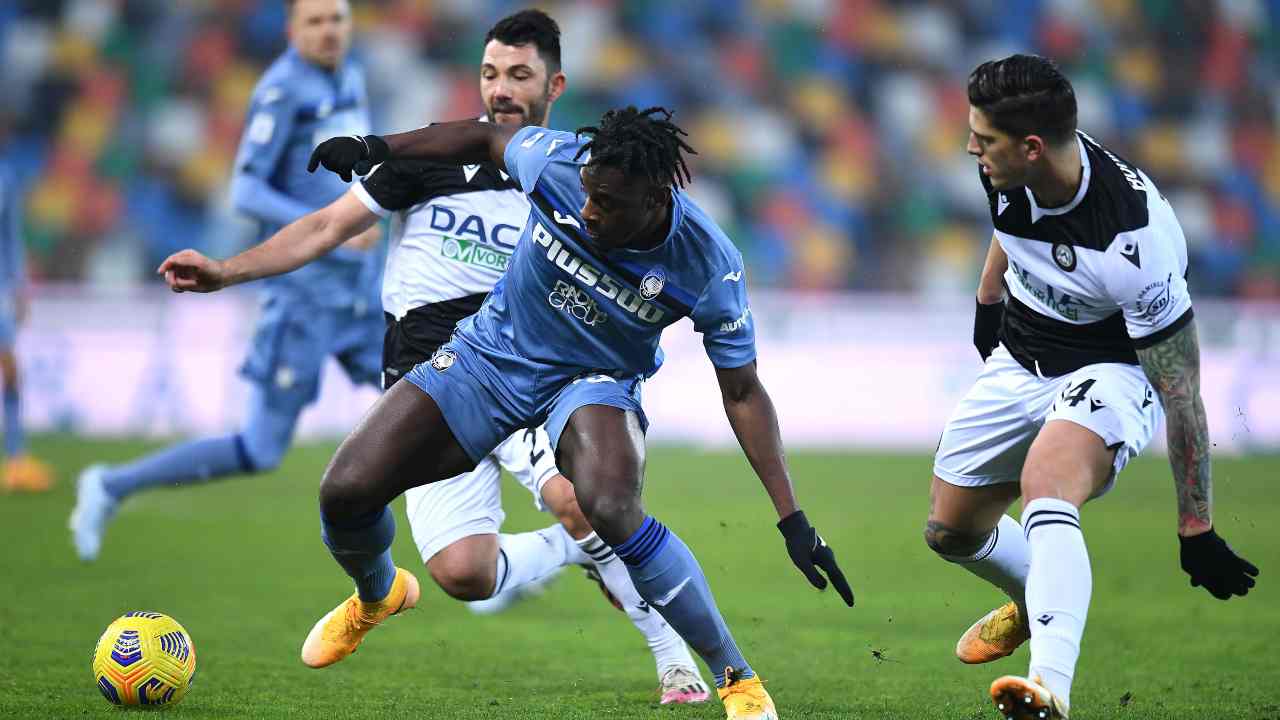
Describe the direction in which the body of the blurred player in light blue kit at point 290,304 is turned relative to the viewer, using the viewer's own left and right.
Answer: facing the viewer and to the right of the viewer

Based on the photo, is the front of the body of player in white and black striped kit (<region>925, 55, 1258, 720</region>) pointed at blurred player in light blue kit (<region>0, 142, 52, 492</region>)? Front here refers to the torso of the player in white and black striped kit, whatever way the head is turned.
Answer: no

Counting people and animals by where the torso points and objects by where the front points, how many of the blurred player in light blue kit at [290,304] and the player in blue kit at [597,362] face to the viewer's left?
0

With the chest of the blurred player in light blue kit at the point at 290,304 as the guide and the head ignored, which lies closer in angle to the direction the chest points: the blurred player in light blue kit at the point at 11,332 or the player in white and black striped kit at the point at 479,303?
the player in white and black striped kit

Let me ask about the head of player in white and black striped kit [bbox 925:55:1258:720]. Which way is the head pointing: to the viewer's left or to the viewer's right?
to the viewer's left

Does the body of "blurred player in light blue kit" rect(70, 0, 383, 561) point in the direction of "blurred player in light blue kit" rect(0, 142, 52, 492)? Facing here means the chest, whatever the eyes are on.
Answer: no

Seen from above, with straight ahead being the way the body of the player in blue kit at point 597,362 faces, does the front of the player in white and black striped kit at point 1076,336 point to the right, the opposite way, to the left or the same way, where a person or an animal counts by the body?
to the right

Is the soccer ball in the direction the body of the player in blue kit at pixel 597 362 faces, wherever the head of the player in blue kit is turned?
no

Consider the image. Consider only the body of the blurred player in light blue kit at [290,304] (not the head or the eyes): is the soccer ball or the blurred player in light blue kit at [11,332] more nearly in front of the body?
the soccer ball

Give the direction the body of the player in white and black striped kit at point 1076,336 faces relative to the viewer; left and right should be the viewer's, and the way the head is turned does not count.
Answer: facing the viewer and to the left of the viewer

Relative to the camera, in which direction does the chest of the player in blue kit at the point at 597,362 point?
toward the camera

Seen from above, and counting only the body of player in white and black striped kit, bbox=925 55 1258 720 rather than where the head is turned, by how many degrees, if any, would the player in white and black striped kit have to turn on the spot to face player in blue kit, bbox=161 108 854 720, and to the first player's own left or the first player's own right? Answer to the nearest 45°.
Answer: approximately 45° to the first player's own right

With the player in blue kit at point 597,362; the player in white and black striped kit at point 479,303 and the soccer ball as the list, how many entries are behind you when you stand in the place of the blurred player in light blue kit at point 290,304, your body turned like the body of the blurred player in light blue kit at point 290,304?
0

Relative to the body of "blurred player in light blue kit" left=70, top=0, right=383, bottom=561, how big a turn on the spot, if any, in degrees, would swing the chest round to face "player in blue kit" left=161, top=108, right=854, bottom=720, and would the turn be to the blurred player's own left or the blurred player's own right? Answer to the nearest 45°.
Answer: approximately 45° to the blurred player's own right

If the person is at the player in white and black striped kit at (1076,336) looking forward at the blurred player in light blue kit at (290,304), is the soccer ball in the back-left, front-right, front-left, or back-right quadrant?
front-left
